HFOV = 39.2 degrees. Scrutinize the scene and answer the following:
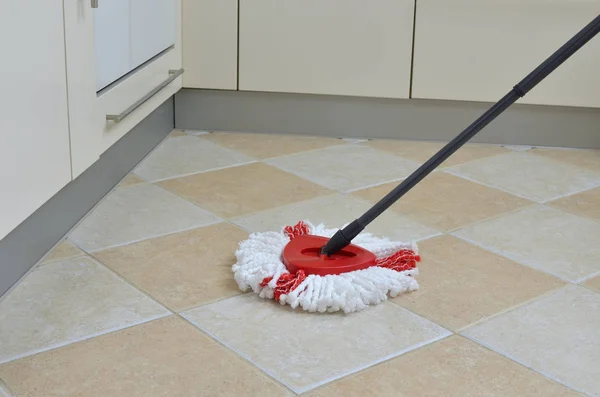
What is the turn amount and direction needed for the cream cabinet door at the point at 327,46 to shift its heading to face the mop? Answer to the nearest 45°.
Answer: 0° — it already faces it

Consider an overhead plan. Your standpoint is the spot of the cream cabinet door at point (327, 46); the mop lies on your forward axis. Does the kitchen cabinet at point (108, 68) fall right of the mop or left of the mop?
right

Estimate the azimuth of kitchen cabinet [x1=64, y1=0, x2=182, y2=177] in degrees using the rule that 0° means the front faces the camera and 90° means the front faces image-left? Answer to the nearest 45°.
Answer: approximately 315°

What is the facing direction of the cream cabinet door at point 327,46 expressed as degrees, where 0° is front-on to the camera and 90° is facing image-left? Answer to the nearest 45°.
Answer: approximately 0°

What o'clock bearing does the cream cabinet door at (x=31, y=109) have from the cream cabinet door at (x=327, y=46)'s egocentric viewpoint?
the cream cabinet door at (x=31, y=109) is roughly at 1 o'clock from the cream cabinet door at (x=327, y=46).

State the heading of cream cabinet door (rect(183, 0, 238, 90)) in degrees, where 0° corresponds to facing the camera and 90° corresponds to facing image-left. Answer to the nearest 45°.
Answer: approximately 0°

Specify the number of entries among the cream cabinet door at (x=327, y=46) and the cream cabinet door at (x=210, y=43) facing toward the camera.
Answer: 2
